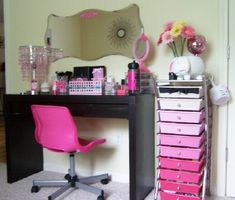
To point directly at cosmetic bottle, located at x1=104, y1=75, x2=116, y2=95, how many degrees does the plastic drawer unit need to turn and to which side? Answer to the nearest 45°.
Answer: approximately 90° to its right

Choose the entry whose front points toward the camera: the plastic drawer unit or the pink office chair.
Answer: the plastic drawer unit

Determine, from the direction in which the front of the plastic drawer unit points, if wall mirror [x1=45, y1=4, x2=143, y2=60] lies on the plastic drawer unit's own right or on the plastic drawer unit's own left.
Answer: on the plastic drawer unit's own right

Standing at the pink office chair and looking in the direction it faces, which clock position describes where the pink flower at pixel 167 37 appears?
The pink flower is roughly at 2 o'clock from the pink office chair.

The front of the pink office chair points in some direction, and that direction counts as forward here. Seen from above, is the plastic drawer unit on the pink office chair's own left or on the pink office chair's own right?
on the pink office chair's own right

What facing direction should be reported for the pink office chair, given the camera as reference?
facing away from the viewer and to the right of the viewer

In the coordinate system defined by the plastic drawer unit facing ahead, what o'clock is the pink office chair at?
The pink office chair is roughly at 3 o'clock from the plastic drawer unit.

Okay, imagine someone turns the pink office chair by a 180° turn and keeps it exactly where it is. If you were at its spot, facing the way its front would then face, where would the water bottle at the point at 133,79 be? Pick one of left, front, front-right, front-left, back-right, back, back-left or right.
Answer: back-left

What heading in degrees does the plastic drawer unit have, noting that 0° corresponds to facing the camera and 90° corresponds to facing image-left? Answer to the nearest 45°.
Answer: approximately 0°

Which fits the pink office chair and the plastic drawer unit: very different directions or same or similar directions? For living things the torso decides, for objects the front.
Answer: very different directions

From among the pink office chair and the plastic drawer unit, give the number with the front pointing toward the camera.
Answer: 1
